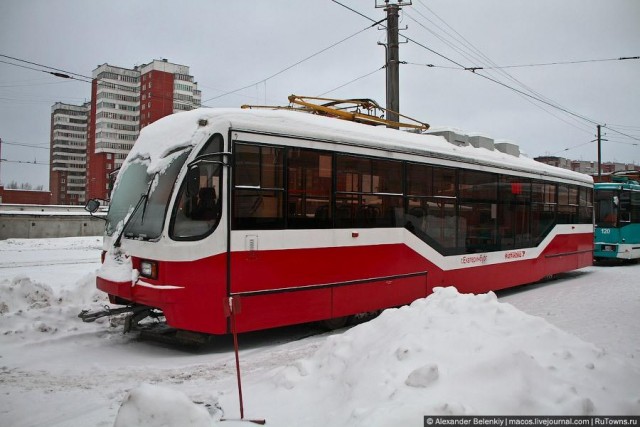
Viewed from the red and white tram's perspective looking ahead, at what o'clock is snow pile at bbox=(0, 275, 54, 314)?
The snow pile is roughly at 2 o'clock from the red and white tram.

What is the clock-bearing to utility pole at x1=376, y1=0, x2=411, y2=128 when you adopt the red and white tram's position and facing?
The utility pole is roughly at 5 o'clock from the red and white tram.

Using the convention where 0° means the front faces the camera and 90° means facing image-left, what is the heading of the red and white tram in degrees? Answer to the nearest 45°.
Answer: approximately 45°

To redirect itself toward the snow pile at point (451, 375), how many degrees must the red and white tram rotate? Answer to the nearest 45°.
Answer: approximately 90° to its left

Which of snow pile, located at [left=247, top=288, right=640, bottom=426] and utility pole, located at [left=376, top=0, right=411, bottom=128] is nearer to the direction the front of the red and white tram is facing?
the snow pile
